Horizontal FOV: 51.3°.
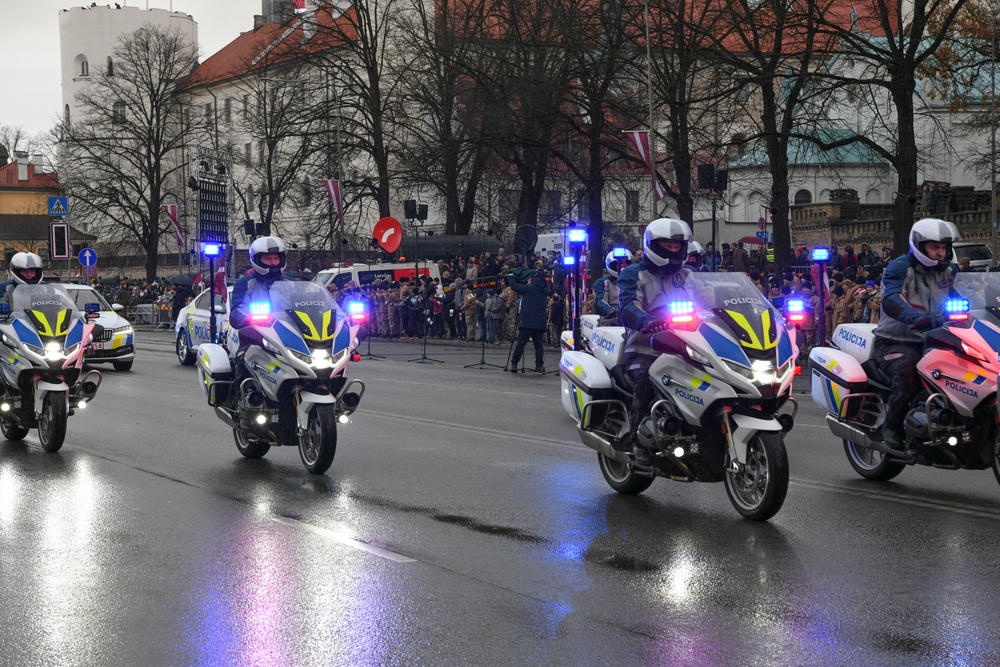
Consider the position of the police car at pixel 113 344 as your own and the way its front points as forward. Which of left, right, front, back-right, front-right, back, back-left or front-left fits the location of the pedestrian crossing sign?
back-left

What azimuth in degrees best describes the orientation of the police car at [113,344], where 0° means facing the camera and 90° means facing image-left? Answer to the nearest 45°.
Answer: approximately 315°

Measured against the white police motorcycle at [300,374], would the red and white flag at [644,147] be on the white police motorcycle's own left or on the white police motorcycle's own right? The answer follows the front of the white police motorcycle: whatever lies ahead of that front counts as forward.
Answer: on the white police motorcycle's own left

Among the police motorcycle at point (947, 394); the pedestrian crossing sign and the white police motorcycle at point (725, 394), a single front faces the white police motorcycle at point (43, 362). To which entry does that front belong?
the pedestrian crossing sign

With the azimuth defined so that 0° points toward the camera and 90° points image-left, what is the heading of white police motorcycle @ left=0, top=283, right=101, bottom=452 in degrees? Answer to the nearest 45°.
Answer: approximately 315°

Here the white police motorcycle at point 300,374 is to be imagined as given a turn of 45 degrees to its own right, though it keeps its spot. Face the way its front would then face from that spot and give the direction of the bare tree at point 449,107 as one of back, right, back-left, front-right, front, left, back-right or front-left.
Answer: back

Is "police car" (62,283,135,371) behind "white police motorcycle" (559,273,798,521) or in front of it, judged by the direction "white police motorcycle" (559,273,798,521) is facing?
behind

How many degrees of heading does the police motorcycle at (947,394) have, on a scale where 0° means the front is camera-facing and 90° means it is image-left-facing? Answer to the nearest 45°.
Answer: approximately 315°

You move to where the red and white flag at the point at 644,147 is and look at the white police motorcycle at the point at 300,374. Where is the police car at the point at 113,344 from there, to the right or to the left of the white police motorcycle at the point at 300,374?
right
